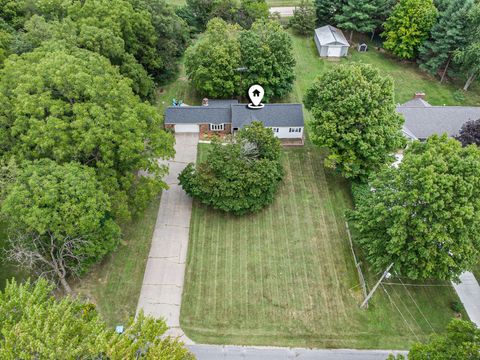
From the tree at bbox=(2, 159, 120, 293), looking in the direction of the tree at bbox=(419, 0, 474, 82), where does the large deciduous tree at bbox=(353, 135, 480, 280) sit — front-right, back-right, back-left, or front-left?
front-right

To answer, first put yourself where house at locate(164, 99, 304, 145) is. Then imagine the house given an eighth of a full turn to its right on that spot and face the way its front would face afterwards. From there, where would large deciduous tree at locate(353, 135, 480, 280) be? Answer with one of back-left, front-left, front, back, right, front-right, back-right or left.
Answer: left

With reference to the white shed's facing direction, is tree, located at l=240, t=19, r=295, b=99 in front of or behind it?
in front

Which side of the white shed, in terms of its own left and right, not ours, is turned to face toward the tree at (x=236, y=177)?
front

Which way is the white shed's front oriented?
toward the camera

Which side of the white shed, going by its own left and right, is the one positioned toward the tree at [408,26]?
left

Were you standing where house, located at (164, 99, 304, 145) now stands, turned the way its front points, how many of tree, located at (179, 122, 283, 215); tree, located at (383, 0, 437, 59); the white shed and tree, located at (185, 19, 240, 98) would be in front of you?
1

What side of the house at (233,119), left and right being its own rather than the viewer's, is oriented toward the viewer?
front

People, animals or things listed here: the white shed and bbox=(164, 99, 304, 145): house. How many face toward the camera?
2

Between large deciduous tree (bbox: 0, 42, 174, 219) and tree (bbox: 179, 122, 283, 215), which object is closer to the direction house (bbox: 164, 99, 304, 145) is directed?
the tree

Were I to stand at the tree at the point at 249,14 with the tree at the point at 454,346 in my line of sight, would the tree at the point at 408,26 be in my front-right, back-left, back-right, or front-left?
front-left

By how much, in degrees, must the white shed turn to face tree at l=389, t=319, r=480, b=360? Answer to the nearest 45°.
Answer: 0° — it already faces it

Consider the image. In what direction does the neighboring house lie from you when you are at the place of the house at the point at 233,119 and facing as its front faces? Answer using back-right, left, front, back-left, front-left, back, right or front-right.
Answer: left

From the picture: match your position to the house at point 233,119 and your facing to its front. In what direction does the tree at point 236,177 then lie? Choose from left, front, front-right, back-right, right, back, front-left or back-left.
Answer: front
